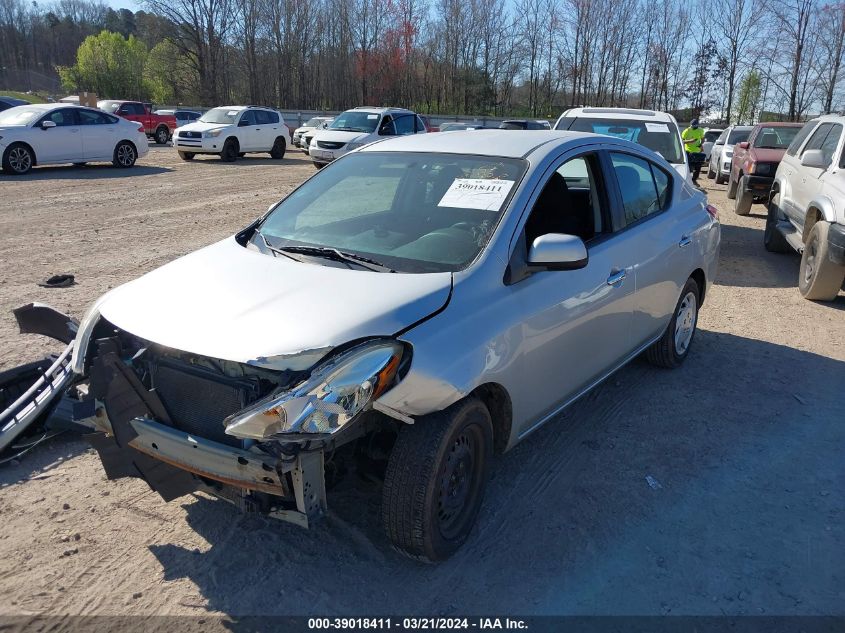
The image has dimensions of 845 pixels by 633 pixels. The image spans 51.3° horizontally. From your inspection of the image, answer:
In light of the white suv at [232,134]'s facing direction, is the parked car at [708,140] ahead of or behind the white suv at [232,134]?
behind

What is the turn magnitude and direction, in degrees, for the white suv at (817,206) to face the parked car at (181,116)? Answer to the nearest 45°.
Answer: approximately 180°

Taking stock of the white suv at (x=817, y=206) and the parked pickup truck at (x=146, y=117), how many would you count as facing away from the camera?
0

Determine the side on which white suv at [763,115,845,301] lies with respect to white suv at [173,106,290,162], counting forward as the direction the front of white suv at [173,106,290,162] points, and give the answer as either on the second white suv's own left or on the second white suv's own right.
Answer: on the second white suv's own left

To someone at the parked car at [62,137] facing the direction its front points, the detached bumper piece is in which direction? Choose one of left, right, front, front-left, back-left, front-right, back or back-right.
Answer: front-left

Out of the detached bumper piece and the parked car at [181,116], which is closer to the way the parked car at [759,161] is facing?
the detached bumper piece

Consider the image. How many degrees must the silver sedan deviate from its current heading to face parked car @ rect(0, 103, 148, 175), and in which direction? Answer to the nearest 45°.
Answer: approximately 90° to its right

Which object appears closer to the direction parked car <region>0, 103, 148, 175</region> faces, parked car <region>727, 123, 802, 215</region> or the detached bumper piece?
the detached bumper piece

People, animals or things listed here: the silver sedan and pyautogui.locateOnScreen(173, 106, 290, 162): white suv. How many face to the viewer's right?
0

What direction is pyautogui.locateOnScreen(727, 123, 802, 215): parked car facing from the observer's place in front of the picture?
facing the viewer and to the right of the viewer
